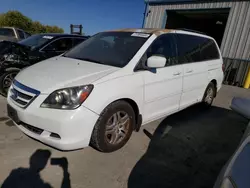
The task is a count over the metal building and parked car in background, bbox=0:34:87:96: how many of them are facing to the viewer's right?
0

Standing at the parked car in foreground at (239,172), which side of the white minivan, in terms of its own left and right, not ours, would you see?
left

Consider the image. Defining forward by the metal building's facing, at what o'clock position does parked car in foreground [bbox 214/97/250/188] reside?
The parked car in foreground is roughly at 12 o'clock from the metal building.

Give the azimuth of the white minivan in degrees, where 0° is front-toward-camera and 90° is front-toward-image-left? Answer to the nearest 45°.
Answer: approximately 45°

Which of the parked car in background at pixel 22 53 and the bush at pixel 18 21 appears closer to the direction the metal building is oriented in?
the parked car in background

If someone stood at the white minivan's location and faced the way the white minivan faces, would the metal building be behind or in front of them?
behind

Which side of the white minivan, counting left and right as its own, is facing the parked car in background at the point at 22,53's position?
right

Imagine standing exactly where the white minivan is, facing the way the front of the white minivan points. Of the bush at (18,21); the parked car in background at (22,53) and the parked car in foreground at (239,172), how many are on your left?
1

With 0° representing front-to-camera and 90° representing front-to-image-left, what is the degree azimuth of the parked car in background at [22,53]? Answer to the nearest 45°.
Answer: approximately 45°
